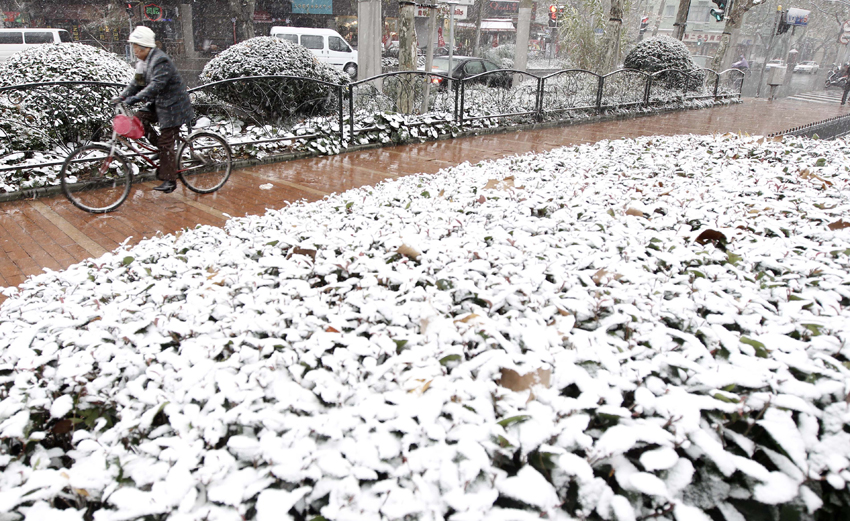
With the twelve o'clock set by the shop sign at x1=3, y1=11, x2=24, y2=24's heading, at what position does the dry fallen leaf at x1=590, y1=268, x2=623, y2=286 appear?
The dry fallen leaf is roughly at 12 o'clock from the shop sign.

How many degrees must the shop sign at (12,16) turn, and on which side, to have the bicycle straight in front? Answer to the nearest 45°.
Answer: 0° — it already faces it

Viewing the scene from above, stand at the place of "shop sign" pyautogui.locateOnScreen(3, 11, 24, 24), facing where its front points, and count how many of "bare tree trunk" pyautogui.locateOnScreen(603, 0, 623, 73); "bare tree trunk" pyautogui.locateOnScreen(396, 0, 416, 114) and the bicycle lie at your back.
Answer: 0

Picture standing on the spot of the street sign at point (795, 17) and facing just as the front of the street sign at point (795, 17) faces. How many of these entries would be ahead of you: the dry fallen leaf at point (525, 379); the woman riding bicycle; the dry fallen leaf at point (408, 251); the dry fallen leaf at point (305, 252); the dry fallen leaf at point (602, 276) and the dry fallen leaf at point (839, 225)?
6

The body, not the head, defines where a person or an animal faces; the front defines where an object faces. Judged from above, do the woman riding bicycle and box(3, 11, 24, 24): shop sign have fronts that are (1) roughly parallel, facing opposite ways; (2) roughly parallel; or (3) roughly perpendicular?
roughly perpendicular

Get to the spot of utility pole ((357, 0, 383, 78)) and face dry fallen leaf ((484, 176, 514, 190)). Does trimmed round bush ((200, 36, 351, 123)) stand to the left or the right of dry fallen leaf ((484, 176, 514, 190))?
right

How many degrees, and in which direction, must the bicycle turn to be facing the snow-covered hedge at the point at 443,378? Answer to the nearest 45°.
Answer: approximately 90° to its left

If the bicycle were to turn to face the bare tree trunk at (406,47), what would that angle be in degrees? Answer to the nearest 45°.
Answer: approximately 135° to its right

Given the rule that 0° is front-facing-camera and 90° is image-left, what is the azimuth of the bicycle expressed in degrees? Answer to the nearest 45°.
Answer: approximately 90°

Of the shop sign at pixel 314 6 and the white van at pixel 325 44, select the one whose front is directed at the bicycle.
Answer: the shop sign

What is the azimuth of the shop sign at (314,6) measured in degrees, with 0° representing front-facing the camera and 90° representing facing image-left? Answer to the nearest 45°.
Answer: approximately 0°

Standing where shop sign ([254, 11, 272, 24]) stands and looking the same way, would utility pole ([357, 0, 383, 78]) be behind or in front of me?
in front

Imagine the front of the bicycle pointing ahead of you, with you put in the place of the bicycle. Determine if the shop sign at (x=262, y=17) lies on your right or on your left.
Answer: on your right

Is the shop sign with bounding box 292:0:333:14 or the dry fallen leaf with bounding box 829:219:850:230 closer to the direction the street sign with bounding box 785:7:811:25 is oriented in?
the dry fallen leaf

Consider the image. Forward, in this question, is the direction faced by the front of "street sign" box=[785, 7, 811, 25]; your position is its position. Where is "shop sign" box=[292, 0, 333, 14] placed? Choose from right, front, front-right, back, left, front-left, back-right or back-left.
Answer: right

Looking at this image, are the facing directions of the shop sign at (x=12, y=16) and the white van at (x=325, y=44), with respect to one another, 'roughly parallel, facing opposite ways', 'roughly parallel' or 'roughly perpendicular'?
roughly perpendicular

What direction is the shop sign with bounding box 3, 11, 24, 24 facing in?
toward the camera

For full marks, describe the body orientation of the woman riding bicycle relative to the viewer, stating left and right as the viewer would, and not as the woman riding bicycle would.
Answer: facing to the left of the viewer

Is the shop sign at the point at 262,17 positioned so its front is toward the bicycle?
yes

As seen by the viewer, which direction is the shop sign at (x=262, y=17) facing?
toward the camera

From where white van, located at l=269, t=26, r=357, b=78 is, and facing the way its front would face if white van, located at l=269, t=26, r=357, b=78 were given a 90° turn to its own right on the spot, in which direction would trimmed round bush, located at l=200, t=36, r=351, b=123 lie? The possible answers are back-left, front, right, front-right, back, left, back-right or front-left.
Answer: front
